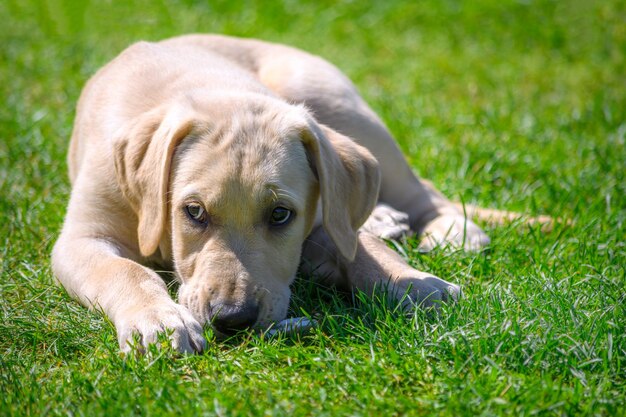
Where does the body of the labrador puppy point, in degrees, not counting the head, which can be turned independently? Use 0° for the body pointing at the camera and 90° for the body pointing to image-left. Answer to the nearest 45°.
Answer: approximately 0°
